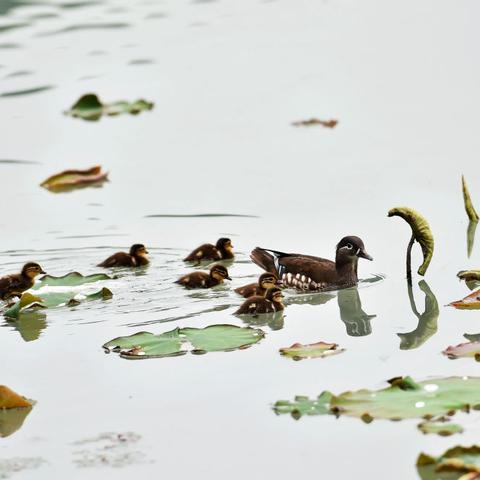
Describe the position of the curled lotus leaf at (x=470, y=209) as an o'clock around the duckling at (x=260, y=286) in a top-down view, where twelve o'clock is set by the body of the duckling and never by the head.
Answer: The curled lotus leaf is roughly at 11 o'clock from the duckling.

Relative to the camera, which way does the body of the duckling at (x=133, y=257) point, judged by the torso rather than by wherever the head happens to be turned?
to the viewer's right

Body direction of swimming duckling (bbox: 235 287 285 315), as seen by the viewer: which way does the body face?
to the viewer's right

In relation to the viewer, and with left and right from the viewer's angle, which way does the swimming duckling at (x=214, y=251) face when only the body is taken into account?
facing to the right of the viewer

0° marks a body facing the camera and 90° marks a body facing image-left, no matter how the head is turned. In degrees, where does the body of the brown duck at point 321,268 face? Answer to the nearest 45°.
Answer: approximately 270°

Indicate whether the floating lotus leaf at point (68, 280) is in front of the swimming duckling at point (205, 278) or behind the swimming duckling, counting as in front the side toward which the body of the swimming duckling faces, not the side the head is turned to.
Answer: behind

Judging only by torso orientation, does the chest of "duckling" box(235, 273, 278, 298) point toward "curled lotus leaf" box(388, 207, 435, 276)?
yes

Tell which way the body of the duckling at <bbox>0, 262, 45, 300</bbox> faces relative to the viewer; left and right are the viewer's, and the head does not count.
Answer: facing to the right of the viewer

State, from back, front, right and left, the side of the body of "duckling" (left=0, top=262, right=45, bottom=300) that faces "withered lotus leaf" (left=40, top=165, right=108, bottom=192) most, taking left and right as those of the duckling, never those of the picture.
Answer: left

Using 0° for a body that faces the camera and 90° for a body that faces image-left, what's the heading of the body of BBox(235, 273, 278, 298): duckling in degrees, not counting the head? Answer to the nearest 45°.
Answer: approximately 270°
